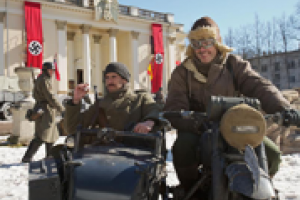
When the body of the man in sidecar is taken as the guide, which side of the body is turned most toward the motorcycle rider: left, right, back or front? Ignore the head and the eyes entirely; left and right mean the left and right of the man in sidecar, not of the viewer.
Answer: left

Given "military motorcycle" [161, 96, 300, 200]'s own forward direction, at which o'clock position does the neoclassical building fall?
The neoclassical building is roughly at 5 o'clock from the military motorcycle.

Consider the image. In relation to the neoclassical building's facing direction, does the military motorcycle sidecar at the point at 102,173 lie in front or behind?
in front

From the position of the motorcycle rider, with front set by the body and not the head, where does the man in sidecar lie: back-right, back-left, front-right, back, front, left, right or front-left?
right

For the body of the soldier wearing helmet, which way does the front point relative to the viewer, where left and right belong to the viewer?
facing to the right of the viewer

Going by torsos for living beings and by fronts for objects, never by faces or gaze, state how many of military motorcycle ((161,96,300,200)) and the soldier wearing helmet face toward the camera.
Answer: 1

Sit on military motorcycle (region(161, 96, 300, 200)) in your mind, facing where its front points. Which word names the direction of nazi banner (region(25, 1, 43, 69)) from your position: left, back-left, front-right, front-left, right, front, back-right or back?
back-right
